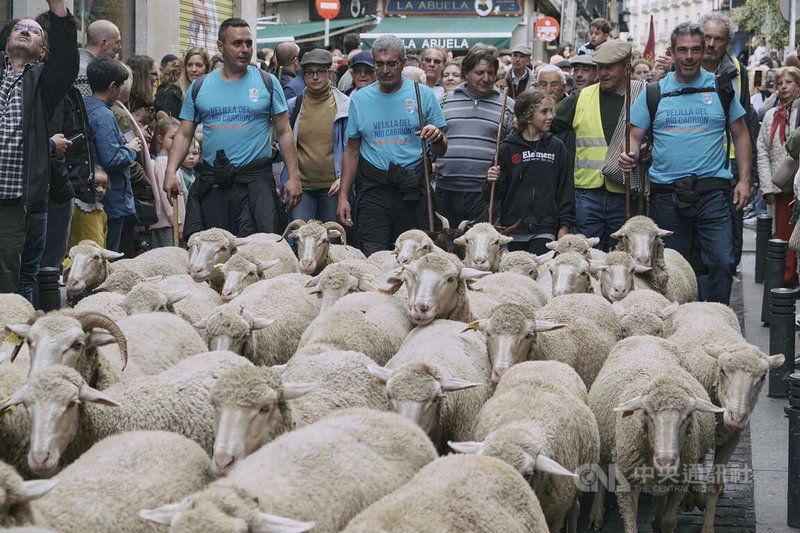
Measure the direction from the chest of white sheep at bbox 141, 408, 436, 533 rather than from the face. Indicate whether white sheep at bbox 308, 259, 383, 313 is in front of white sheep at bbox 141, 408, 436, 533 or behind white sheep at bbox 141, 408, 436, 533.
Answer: behind

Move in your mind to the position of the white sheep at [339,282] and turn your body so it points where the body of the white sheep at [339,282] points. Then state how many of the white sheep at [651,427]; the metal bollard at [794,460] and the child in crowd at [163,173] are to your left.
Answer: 2

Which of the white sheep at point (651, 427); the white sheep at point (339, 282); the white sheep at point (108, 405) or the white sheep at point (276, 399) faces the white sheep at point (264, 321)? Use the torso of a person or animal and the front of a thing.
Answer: the white sheep at point (339, 282)

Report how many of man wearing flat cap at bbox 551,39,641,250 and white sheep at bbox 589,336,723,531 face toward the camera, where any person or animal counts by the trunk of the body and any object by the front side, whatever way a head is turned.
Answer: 2

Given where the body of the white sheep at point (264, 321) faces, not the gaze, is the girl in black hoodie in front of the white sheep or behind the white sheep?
behind

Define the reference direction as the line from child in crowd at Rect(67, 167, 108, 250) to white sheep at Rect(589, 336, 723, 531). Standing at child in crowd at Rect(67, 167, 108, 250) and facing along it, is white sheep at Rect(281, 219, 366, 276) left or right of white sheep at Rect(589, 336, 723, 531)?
left

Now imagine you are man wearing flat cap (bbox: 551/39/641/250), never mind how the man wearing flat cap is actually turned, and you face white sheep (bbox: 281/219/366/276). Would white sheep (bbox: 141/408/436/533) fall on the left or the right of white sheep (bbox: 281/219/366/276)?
left

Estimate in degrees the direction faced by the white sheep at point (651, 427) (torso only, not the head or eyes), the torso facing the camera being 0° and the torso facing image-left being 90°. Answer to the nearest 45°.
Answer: approximately 0°

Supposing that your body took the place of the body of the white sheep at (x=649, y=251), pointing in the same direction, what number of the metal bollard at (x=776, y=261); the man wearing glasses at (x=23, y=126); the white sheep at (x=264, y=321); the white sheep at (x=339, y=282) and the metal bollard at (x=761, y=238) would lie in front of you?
3

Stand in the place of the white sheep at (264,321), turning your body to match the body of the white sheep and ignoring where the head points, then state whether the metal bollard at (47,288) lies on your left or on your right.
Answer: on your right

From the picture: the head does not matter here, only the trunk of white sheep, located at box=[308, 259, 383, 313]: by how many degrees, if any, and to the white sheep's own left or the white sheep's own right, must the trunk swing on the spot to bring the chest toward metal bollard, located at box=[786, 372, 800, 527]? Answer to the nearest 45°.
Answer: approximately 90° to the white sheep's own left
